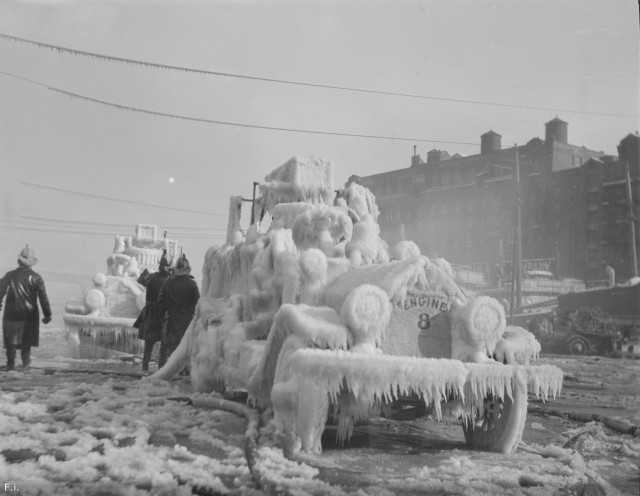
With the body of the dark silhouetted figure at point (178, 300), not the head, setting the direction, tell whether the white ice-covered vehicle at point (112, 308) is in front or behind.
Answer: in front

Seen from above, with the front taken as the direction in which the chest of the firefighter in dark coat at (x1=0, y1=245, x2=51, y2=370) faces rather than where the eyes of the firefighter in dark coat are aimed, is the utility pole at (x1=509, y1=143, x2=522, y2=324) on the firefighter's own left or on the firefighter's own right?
on the firefighter's own right

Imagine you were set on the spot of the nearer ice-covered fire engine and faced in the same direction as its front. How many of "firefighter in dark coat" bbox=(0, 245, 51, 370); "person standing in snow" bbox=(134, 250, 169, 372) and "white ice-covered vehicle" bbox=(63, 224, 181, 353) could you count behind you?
3

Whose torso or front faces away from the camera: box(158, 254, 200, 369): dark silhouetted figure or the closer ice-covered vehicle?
the dark silhouetted figure

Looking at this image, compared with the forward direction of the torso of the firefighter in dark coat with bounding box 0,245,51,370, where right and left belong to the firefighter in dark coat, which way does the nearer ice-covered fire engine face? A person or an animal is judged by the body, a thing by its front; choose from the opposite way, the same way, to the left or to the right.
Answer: the opposite way

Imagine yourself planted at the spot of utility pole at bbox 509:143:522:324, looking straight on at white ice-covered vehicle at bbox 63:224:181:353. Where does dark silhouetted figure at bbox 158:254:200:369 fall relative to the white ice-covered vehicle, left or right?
left

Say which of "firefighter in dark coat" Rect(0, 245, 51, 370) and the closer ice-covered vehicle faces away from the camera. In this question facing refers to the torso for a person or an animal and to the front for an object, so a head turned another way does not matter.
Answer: the firefighter in dark coat

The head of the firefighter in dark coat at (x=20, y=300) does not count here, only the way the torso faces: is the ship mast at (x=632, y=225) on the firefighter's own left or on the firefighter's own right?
on the firefighter's own right

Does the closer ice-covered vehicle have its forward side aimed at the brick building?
no

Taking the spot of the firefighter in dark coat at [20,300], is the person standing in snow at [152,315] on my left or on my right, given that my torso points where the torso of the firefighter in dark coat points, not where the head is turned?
on my right

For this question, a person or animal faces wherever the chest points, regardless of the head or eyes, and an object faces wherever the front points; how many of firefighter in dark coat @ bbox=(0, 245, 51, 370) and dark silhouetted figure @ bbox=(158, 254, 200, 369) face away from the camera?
2

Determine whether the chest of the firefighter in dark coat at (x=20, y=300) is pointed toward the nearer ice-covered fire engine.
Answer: no

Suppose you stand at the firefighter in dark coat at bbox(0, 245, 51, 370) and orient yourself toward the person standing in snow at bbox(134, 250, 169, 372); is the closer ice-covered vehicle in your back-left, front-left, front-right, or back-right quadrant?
front-right

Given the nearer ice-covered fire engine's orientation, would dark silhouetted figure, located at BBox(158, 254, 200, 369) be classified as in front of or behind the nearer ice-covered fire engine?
behind

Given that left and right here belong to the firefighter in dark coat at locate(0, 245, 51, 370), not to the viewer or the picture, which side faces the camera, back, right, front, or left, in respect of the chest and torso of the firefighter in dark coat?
back

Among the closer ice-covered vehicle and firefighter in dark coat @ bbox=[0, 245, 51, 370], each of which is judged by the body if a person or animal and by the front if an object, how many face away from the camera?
1

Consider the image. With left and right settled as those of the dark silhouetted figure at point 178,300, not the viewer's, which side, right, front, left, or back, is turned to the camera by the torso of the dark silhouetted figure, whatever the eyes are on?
back
